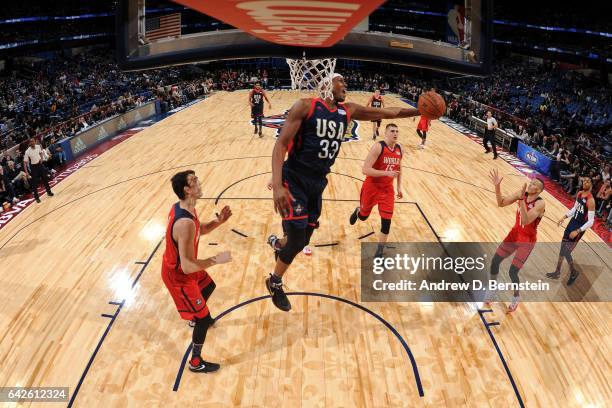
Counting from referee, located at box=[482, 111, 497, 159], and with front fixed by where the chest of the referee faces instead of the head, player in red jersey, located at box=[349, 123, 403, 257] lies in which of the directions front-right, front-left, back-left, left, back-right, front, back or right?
front-left

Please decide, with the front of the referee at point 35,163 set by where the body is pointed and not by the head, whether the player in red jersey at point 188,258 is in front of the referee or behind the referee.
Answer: in front

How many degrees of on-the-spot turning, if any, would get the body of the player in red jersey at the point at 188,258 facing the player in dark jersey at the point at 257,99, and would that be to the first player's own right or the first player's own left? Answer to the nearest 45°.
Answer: approximately 90° to the first player's own left

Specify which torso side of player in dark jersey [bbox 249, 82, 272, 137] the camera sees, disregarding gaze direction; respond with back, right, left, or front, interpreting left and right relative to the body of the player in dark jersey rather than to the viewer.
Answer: front

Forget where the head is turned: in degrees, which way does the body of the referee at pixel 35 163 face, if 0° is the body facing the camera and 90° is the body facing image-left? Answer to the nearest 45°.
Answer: approximately 315°

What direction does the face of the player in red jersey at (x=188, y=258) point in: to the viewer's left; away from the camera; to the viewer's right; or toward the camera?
to the viewer's right

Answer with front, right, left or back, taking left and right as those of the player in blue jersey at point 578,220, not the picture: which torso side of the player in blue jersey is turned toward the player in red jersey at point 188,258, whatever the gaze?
front
